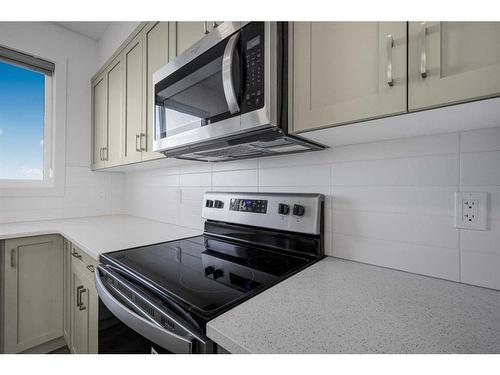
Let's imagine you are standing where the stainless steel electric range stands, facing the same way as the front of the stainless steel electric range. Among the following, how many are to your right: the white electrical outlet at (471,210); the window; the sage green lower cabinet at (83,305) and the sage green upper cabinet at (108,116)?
3

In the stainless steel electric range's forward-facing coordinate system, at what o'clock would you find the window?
The window is roughly at 3 o'clock from the stainless steel electric range.

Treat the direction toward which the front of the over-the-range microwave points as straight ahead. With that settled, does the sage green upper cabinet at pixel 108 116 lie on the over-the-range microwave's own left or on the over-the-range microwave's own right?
on the over-the-range microwave's own right

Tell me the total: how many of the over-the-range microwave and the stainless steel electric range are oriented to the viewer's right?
0

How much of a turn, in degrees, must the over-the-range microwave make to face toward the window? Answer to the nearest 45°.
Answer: approximately 90° to its right

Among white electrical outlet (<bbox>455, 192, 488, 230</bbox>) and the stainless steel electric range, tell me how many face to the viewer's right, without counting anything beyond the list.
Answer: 0

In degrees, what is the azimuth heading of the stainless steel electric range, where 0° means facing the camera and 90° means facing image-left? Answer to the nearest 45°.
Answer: approximately 45°

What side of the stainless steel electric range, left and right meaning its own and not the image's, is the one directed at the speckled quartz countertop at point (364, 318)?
left

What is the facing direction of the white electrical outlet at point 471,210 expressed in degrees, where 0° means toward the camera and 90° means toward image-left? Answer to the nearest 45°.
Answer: approximately 0°

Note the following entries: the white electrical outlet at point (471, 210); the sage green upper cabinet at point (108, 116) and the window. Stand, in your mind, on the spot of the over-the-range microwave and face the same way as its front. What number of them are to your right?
2

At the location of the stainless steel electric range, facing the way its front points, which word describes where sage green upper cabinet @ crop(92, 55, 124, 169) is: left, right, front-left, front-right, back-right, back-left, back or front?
right
